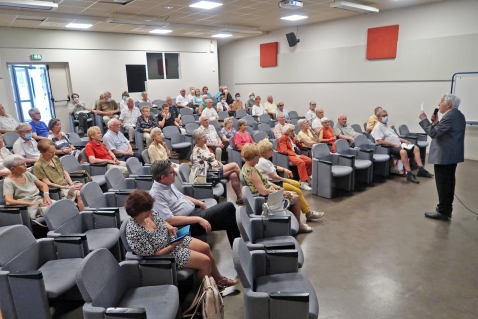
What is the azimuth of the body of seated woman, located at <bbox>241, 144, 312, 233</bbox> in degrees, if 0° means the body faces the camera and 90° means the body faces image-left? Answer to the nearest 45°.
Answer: approximately 270°

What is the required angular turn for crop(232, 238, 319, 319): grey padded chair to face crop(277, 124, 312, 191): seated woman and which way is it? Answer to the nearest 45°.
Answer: approximately 90° to its left

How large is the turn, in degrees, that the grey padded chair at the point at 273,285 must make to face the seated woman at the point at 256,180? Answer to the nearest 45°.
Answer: approximately 90° to its left

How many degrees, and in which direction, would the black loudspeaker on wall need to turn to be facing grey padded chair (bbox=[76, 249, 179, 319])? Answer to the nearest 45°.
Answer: approximately 45° to its left

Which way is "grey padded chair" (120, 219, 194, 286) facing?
to the viewer's right

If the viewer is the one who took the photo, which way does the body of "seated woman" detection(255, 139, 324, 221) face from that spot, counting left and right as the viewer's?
facing to the right of the viewer

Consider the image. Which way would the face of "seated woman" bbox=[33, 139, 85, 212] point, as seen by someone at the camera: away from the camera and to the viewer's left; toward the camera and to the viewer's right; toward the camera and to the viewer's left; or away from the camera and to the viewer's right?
toward the camera and to the viewer's right

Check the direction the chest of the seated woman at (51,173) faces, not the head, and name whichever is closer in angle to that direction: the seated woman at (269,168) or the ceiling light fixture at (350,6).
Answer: the seated woman

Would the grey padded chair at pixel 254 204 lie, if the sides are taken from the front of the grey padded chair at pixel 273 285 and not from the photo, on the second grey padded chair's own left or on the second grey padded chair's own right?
on the second grey padded chair's own left

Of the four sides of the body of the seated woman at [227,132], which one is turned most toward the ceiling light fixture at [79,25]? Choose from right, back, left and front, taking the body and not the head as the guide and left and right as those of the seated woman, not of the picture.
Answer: back

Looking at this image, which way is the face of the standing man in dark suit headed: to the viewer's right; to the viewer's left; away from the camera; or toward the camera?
to the viewer's left

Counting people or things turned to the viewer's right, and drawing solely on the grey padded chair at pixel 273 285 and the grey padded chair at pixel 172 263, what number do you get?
2
